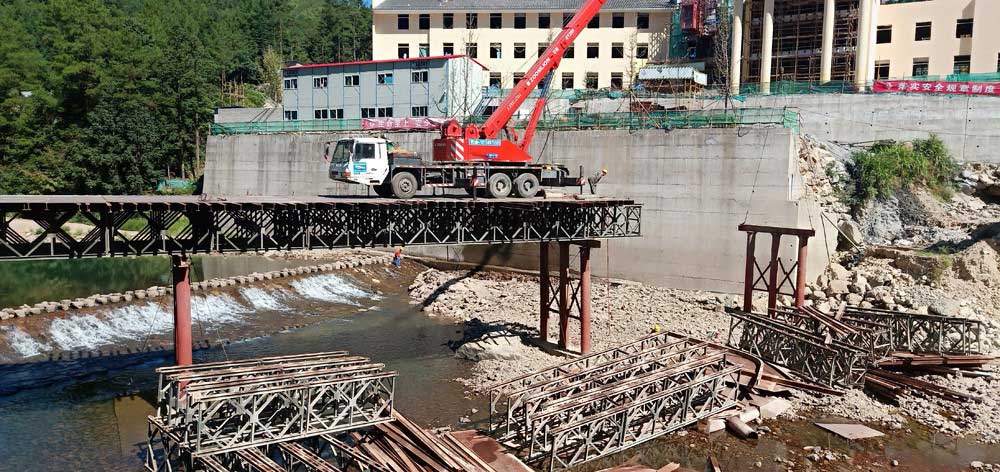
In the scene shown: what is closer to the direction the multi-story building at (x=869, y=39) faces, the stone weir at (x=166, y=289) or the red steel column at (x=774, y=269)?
the red steel column

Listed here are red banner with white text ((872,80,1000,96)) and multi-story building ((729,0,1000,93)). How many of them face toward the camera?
2

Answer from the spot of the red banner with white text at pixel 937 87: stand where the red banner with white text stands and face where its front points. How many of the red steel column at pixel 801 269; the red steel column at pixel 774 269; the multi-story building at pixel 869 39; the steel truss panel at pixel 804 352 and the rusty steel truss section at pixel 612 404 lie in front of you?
4

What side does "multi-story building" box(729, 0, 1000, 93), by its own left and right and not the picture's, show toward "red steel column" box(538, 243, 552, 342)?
front

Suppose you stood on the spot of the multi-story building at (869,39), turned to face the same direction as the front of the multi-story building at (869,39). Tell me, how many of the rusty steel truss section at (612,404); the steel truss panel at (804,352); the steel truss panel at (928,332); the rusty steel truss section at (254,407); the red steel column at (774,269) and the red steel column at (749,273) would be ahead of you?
6

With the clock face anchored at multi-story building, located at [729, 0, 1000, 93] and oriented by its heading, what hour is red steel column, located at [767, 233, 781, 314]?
The red steel column is roughly at 12 o'clock from the multi-story building.

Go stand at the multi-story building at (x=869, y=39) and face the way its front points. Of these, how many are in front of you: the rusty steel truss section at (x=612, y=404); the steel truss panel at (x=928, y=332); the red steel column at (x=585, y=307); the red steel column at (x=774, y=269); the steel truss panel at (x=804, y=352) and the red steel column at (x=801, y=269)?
6

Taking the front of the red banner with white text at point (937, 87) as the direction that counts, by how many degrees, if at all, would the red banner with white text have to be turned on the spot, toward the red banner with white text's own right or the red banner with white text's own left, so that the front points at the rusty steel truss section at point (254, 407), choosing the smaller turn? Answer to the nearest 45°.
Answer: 0° — it already faces it

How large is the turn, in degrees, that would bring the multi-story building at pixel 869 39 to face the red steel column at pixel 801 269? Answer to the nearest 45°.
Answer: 0° — it already faces it

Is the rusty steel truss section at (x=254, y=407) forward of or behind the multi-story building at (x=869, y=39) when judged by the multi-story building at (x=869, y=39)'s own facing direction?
forward

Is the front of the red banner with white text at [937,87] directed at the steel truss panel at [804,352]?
yes

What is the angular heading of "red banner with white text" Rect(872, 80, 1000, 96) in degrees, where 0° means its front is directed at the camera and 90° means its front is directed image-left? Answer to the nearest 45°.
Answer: approximately 0°

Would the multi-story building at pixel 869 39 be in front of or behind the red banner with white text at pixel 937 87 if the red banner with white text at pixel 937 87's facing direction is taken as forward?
behind
